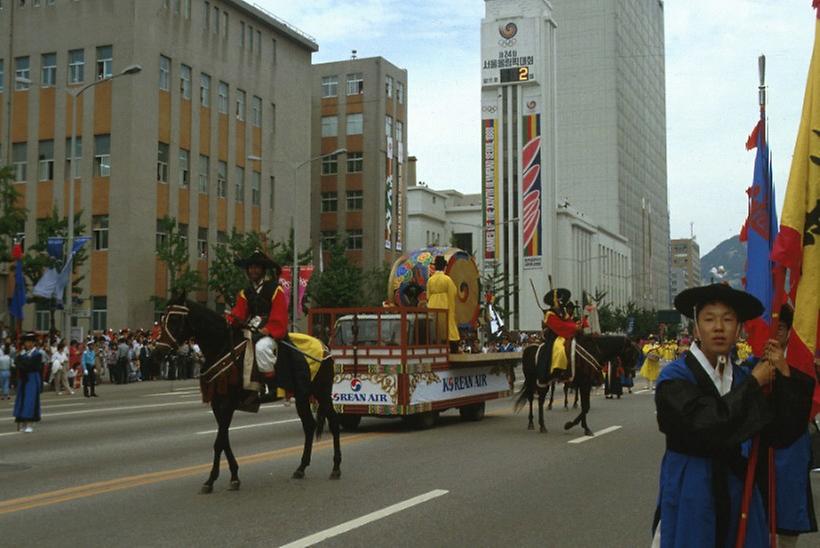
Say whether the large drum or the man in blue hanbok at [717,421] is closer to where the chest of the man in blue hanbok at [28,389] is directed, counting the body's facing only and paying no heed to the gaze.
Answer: the man in blue hanbok

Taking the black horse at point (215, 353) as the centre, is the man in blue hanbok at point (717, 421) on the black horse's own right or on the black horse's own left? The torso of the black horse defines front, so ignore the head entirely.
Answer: on the black horse's own left

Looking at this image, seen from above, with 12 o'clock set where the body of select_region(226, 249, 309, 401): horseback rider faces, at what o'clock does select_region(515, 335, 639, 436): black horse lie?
The black horse is roughly at 6 o'clock from the horseback rider.

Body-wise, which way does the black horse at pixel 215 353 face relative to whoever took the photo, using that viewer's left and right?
facing the viewer and to the left of the viewer

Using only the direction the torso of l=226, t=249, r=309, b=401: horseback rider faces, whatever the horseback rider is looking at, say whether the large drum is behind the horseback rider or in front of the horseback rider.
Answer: behind

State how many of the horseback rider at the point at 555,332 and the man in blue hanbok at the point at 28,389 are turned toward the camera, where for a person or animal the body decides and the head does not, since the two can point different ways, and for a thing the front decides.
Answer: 1

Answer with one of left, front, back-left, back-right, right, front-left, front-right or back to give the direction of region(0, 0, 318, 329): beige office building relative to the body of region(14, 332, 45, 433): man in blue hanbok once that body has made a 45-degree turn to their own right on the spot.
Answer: back-right

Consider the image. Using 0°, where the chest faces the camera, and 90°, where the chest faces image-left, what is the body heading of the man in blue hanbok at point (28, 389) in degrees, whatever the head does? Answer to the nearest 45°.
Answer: approximately 0°

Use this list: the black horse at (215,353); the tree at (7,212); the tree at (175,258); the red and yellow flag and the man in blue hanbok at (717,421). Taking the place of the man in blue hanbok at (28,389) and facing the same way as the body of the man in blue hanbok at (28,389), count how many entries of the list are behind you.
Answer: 2
